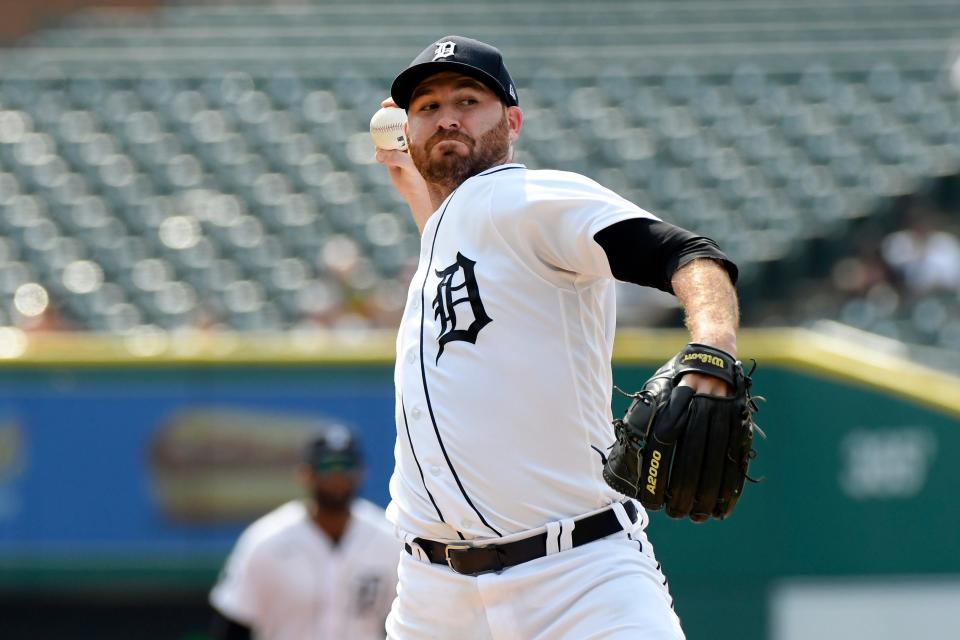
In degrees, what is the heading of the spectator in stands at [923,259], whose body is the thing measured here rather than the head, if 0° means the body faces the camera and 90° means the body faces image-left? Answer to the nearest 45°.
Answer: approximately 0°

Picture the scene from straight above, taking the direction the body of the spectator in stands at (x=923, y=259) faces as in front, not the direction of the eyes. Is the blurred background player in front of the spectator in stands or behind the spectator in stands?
in front
